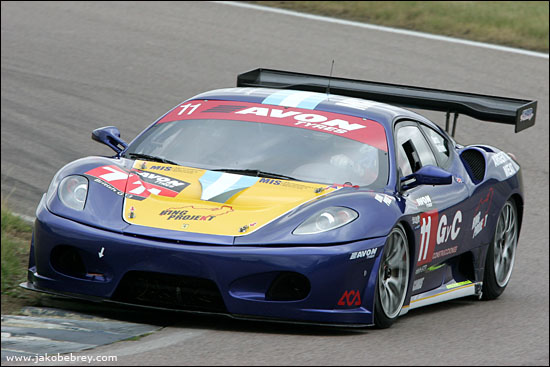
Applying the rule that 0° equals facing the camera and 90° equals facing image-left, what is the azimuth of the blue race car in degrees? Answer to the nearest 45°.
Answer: approximately 45°
